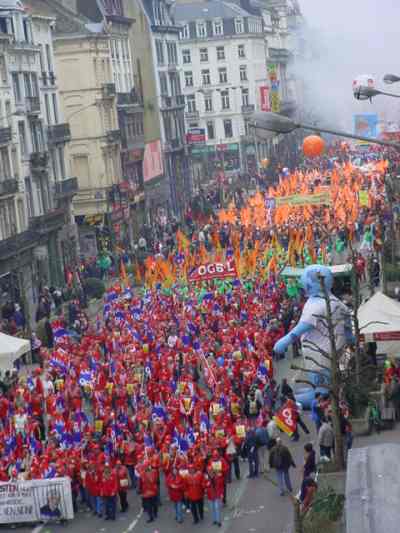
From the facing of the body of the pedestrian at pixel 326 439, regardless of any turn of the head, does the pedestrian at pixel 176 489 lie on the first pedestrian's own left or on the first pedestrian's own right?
on the first pedestrian's own left

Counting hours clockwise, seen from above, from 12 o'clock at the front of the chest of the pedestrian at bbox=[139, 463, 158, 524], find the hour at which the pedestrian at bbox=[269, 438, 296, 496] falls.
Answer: the pedestrian at bbox=[269, 438, 296, 496] is roughly at 9 o'clock from the pedestrian at bbox=[139, 463, 158, 524].

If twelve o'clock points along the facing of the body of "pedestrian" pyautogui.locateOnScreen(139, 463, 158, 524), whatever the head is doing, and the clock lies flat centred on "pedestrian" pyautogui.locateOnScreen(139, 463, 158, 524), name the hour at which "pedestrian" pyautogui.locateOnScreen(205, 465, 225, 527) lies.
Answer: "pedestrian" pyautogui.locateOnScreen(205, 465, 225, 527) is roughly at 10 o'clock from "pedestrian" pyautogui.locateOnScreen(139, 463, 158, 524).

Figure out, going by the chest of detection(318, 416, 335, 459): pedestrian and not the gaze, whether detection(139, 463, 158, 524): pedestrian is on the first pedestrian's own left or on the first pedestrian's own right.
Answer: on the first pedestrian's own left

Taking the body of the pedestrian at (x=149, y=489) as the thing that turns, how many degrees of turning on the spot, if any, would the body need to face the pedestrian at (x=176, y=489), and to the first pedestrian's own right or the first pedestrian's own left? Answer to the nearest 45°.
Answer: approximately 45° to the first pedestrian's own left

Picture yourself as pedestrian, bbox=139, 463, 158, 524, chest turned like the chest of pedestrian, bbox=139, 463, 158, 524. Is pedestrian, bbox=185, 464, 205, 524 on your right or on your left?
on your left

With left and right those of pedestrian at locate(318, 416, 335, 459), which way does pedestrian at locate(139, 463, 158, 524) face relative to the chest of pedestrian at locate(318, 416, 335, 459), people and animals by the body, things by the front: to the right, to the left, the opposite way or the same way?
the opposite way

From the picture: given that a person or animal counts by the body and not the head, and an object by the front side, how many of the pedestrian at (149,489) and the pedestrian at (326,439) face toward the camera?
1

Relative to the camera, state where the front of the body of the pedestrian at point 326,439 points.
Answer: away from the camera

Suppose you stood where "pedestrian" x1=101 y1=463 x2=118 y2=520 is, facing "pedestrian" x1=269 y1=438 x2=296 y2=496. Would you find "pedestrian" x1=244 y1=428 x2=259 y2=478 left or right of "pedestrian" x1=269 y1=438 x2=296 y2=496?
left

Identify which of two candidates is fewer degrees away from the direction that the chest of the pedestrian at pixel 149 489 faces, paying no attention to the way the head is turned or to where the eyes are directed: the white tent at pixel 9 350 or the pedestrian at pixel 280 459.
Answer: the pedestrian
